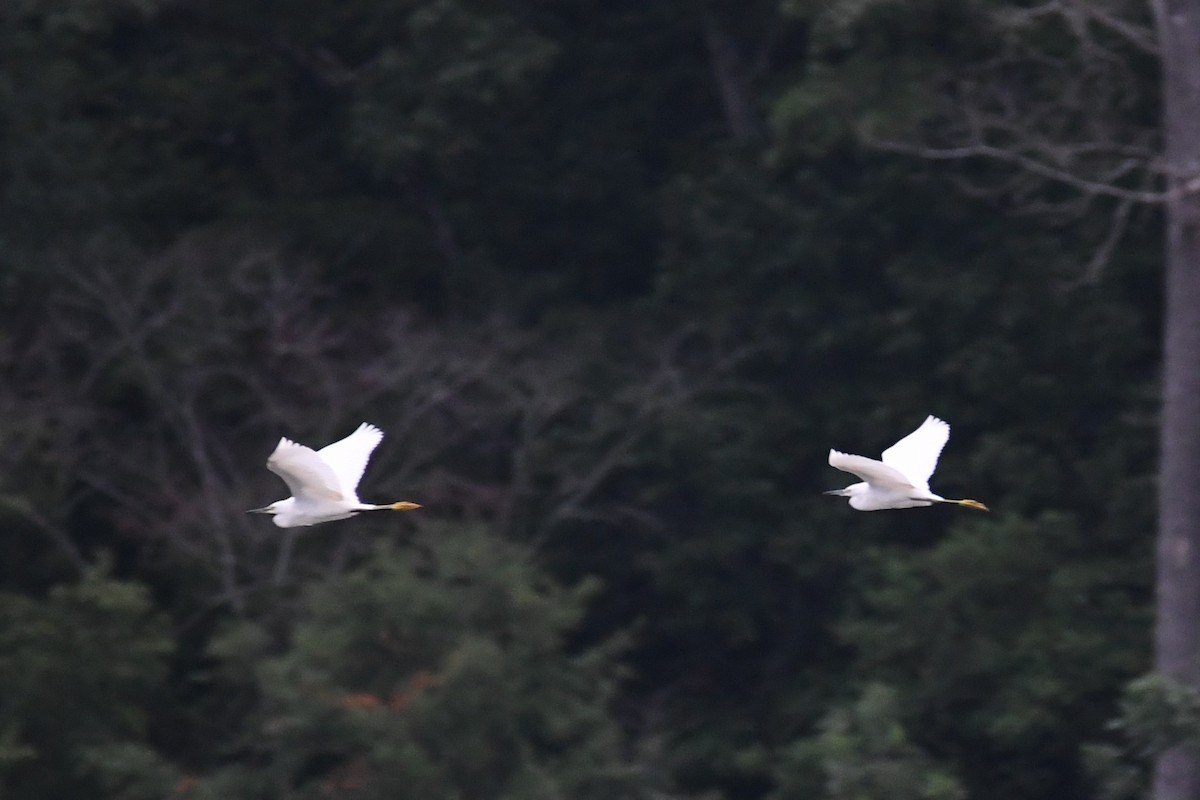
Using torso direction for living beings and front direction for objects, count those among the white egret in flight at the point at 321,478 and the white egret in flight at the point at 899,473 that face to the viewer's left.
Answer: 2

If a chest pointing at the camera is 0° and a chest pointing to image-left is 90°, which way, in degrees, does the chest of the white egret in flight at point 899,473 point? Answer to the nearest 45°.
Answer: approximately 90°

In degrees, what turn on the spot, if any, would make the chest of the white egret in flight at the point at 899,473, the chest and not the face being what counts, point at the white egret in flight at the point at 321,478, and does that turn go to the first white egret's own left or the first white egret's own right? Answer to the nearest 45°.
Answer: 0° — it already faces it

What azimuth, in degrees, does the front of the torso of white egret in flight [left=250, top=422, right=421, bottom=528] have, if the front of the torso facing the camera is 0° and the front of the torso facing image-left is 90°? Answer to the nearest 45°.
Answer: approximately 90°

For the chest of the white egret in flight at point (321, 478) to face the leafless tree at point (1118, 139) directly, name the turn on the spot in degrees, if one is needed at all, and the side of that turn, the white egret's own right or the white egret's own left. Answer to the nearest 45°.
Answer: approximately 135° to the white egret's own right
